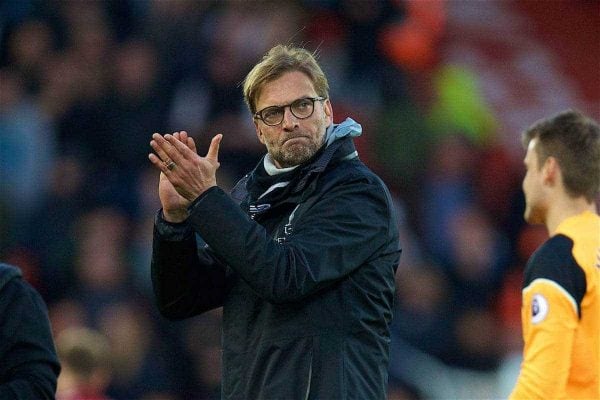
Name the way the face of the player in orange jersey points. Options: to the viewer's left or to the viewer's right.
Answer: to the viewer's left

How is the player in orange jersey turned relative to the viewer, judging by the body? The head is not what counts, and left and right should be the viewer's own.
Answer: facing away from the viewer and to the left of the viewer

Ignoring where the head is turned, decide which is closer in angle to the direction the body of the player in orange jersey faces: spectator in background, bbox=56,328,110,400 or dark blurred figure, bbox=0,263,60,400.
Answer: the spectator in background

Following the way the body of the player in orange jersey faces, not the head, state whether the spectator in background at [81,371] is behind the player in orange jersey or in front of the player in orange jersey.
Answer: in front

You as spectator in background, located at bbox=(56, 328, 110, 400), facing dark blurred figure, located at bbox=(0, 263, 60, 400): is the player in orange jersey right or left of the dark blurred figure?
left
